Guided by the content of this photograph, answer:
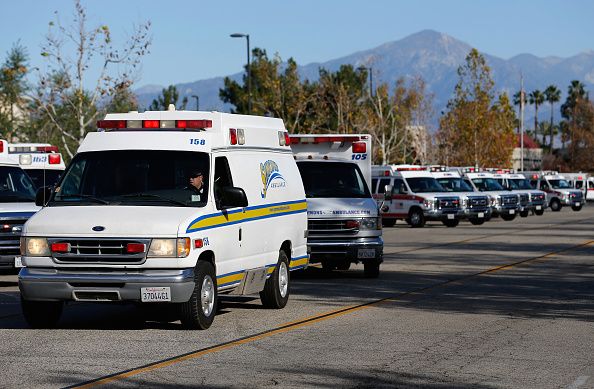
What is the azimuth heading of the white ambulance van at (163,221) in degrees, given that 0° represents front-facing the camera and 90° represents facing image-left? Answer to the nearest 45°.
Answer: approximately 45°

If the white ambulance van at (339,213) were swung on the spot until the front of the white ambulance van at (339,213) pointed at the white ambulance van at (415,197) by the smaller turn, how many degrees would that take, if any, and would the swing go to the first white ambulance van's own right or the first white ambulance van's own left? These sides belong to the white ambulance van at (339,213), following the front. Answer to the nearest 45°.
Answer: approximately 180°

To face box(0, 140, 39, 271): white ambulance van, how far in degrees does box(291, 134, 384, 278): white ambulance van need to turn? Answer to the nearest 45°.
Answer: approximately 90° to its right

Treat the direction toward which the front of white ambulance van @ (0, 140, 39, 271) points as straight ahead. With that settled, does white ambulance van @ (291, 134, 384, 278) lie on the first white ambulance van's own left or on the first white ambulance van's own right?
on the first white ambulance van's own left

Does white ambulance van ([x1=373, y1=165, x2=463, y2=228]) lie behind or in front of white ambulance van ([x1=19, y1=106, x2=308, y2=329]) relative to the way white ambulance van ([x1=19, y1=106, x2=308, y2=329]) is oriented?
behind

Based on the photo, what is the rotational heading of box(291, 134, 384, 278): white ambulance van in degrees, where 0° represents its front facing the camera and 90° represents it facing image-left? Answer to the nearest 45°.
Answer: approximately 0°

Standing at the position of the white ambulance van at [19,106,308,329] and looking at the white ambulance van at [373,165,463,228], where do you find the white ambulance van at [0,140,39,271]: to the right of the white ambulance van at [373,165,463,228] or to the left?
left

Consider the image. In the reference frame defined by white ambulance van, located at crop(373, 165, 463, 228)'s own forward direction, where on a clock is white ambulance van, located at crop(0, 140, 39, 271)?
white ambulance van, located at crop(0, 140, 39, 271) is roughly at 2 o'clock from white ambulance van, located at crop(373, 165, 463, 228).

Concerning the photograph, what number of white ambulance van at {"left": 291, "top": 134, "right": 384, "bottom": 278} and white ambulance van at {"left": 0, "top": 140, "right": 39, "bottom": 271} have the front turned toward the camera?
2

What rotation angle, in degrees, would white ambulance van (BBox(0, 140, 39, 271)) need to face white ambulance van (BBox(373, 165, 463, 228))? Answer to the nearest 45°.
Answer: approximately 135° to its left

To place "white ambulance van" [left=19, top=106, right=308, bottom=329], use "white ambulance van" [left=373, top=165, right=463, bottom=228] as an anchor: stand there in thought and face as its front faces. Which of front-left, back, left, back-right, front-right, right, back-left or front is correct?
front-right
